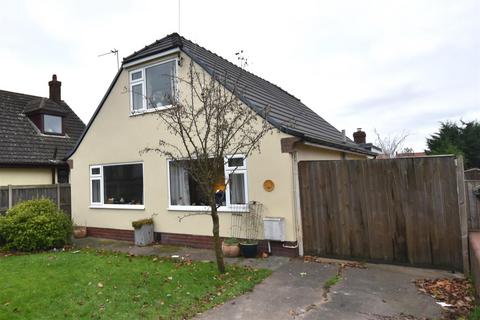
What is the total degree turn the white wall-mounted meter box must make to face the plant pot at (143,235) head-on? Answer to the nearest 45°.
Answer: approximately 135° to its right

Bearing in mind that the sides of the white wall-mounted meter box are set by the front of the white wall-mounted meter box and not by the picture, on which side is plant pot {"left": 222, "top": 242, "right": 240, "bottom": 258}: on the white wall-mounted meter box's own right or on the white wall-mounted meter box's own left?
on the white wall-mounted meter box's own right

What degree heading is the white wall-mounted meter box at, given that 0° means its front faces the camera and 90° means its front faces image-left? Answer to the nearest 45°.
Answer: approximately 0°

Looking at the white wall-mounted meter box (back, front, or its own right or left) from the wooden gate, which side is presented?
left
